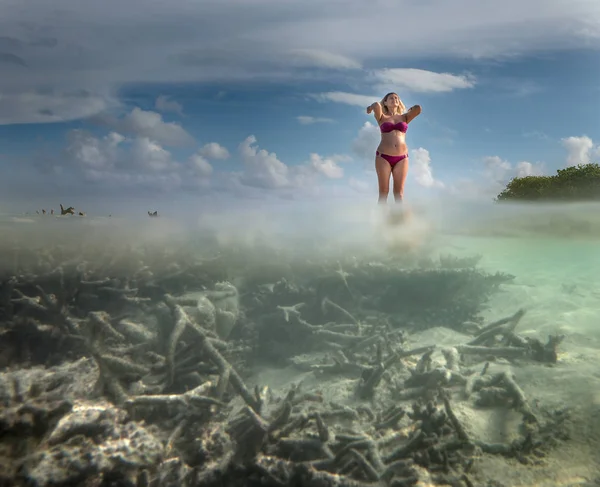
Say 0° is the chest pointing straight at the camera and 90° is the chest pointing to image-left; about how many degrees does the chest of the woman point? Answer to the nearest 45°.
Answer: approximately 0°
